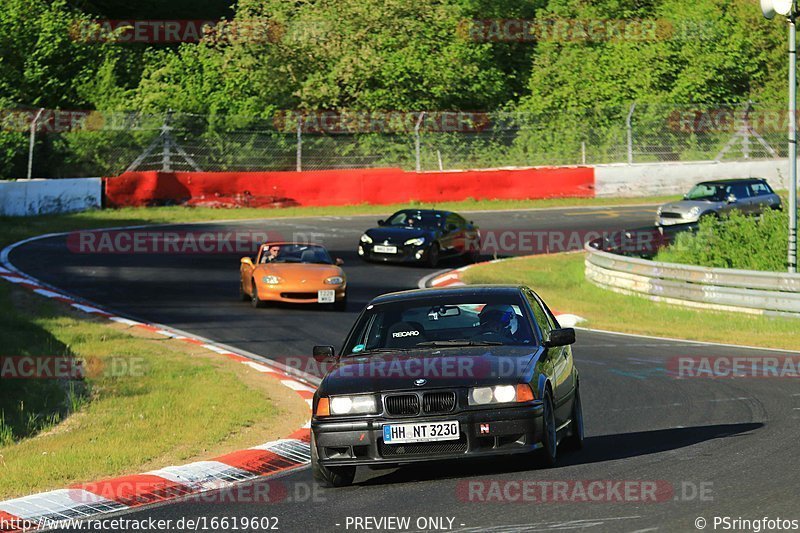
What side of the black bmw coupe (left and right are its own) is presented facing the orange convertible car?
back

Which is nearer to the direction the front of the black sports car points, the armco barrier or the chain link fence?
the armco barrier

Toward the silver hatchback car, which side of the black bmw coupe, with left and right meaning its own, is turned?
back

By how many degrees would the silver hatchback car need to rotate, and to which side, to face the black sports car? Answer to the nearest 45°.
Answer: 0° — it already faces it

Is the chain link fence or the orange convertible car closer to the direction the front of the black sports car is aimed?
the orange convertible car

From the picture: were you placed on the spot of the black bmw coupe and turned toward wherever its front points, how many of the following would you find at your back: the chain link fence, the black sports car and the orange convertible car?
3

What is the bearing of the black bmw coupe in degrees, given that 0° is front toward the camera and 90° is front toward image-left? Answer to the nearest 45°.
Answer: approximately 0°

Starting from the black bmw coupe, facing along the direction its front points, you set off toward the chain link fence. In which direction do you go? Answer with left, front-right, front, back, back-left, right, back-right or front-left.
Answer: back

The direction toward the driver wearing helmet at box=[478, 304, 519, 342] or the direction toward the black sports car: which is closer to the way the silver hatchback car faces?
the black sports car

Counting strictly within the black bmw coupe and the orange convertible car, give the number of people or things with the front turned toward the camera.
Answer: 2

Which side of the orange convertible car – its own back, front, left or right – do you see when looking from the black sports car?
back

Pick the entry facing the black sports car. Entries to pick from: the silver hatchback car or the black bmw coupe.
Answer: the silver hatchback car

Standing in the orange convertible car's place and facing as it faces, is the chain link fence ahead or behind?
behind

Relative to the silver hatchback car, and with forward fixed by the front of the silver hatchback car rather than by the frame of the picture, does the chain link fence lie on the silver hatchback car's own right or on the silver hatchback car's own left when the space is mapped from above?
on the silver hatchback car's own right

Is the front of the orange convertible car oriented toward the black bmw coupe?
yes

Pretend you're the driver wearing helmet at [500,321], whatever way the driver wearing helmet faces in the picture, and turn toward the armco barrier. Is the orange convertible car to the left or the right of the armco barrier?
left
